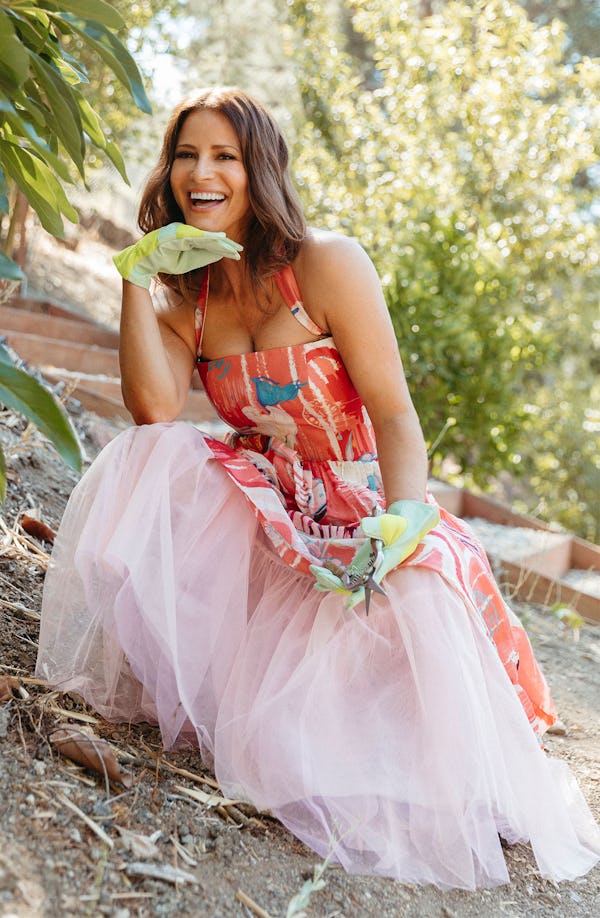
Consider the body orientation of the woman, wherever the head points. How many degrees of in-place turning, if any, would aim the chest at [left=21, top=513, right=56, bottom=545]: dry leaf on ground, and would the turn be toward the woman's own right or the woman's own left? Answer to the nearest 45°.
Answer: approximately 90° to the woman's own right

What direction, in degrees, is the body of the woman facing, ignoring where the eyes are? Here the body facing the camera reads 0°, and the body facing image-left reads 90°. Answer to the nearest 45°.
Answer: approximately 45°

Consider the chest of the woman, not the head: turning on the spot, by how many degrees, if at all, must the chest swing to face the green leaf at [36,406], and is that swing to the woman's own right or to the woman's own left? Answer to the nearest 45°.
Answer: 0° — they already face it
